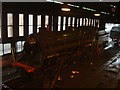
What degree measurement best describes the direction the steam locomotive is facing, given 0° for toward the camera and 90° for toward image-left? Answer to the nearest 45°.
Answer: approximately 45°
